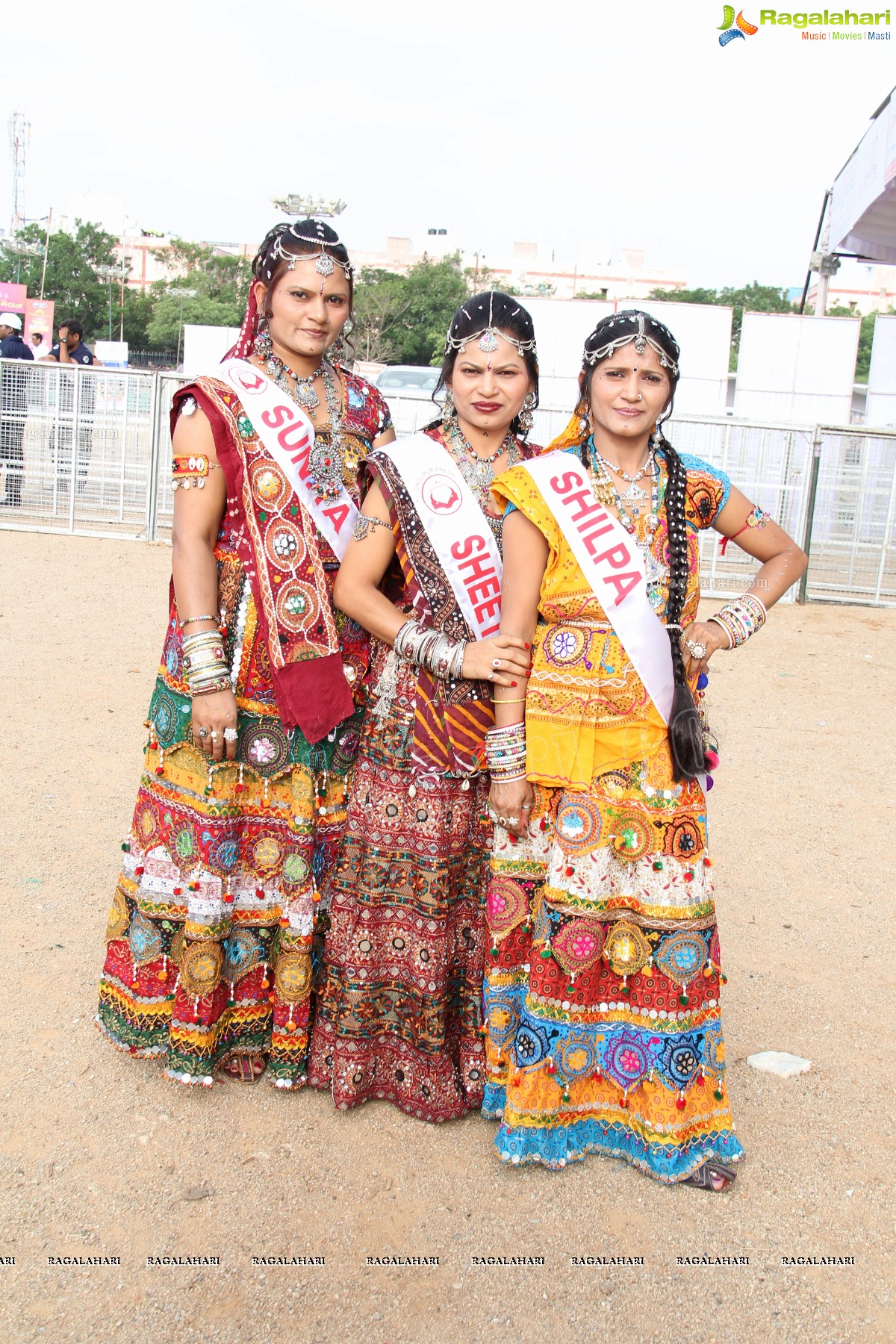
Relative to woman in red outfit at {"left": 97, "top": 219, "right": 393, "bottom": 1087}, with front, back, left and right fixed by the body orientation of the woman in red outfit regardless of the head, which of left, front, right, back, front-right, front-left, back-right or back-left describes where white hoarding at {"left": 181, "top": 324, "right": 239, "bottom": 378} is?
back-left

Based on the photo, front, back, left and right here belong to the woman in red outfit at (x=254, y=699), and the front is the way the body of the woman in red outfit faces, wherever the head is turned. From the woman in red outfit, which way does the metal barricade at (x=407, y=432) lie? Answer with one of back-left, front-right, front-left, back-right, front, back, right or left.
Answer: back-left

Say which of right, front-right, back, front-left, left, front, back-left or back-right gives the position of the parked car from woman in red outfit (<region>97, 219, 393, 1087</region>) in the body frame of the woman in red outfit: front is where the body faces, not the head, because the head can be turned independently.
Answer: back-left

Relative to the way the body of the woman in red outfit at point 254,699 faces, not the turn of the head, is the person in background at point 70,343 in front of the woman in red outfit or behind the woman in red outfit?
behind

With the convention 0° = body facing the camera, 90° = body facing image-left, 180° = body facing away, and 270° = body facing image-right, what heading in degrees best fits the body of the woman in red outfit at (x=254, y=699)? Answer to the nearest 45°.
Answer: approximately 315°

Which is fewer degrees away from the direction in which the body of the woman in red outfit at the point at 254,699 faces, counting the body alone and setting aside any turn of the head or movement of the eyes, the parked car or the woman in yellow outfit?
the woman in yellow outfit

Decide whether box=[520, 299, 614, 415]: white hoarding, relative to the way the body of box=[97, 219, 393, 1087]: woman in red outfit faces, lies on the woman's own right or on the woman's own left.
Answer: on the woman's own left

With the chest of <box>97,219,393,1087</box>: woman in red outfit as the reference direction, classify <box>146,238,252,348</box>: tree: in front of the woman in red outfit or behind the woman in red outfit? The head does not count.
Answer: behind
